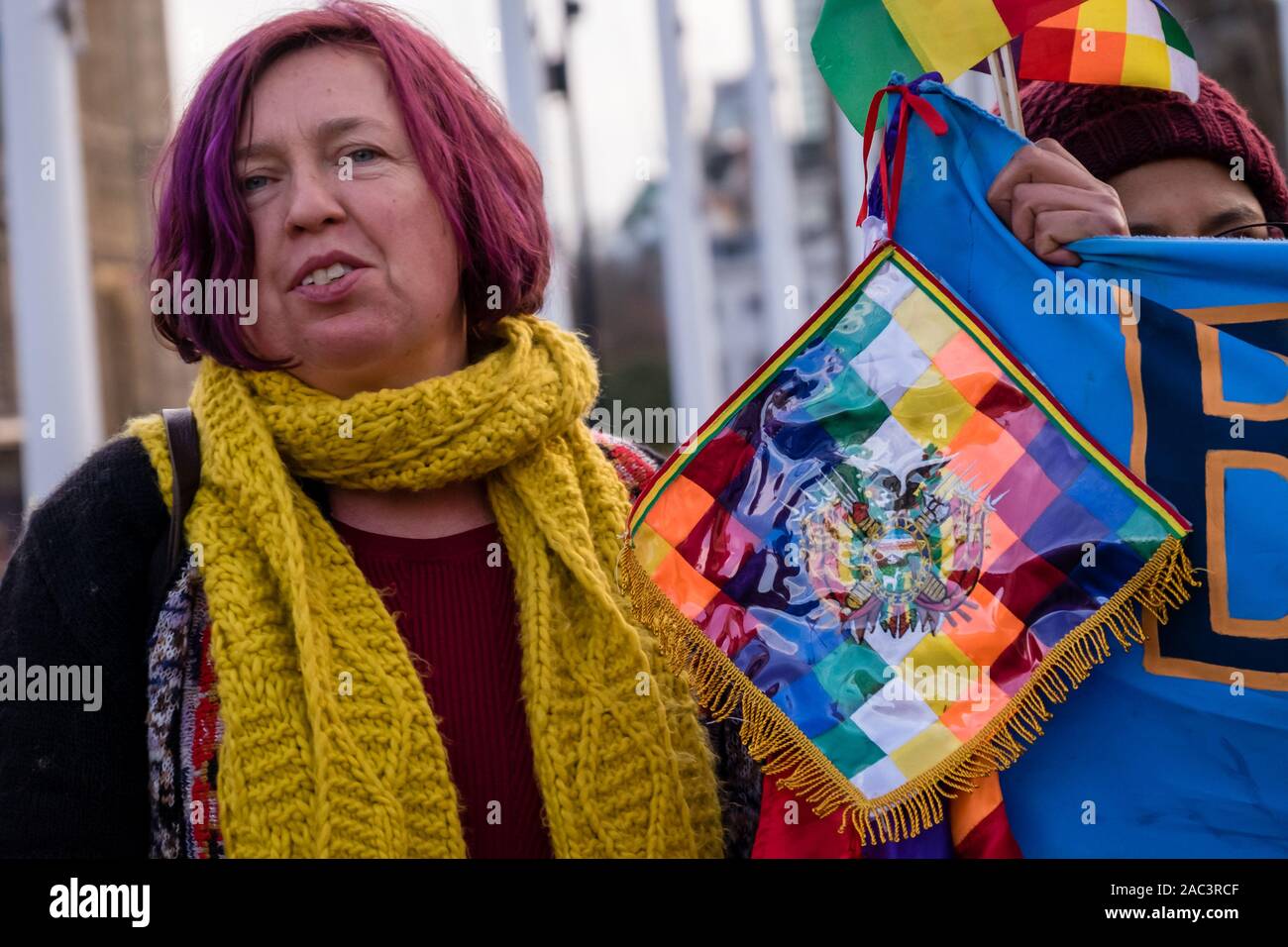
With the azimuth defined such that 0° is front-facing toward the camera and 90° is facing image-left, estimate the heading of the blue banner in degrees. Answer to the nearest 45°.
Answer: approximately 0°

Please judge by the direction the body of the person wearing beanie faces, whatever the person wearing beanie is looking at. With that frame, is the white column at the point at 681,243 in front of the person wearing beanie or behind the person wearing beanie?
behind

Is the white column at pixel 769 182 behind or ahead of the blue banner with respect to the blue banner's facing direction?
behind

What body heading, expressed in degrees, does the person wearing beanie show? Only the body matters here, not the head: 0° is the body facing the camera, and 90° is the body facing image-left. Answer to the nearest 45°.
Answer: approximately 0°
